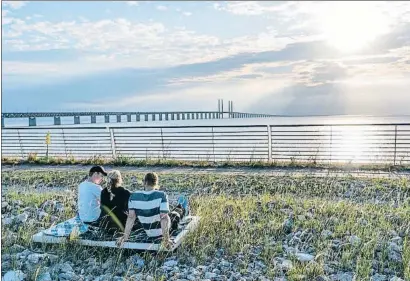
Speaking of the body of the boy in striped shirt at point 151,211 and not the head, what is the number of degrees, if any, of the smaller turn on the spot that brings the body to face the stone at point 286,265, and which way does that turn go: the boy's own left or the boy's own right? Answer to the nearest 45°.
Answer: approximately 90° to the boy's own right

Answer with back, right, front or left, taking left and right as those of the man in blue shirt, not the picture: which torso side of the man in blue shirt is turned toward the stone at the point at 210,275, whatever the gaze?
right

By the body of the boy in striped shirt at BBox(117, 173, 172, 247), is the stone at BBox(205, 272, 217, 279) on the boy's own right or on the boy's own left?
on the boy's own right

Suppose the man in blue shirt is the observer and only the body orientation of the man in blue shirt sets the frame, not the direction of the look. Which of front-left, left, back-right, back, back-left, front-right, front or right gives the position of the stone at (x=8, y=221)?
left

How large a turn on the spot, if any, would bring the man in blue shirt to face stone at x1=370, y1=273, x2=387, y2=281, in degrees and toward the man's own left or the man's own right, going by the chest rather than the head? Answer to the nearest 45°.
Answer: approximately 90° to the man's own right

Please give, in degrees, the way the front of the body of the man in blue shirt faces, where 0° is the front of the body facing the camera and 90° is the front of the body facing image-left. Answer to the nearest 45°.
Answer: approximately 225°

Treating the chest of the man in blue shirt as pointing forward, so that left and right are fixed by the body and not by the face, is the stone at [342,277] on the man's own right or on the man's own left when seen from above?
on the man's own right

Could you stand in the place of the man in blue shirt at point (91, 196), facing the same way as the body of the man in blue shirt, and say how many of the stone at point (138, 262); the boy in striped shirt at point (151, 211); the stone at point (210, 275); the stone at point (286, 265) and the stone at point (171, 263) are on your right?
5

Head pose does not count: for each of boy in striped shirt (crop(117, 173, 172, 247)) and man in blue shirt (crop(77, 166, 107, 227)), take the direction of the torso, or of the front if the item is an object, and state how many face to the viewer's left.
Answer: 0

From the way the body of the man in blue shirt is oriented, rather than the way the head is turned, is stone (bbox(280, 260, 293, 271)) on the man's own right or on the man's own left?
on the man's own right

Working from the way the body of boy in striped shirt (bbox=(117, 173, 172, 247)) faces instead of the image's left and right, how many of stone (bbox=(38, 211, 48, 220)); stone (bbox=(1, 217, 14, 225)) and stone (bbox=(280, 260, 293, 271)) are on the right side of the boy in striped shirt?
1

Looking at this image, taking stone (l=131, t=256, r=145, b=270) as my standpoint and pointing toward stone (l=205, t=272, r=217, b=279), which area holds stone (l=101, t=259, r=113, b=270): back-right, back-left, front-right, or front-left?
back-right

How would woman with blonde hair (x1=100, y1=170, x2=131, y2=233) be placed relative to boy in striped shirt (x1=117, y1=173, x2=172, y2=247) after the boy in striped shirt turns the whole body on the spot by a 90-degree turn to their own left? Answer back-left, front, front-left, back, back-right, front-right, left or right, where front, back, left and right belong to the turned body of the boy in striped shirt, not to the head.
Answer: front-right

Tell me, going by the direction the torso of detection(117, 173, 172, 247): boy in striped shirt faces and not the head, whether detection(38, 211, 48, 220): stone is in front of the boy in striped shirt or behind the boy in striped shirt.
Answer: in front

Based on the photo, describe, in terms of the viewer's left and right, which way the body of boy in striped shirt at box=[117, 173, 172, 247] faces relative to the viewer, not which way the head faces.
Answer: facing away from the viewer
